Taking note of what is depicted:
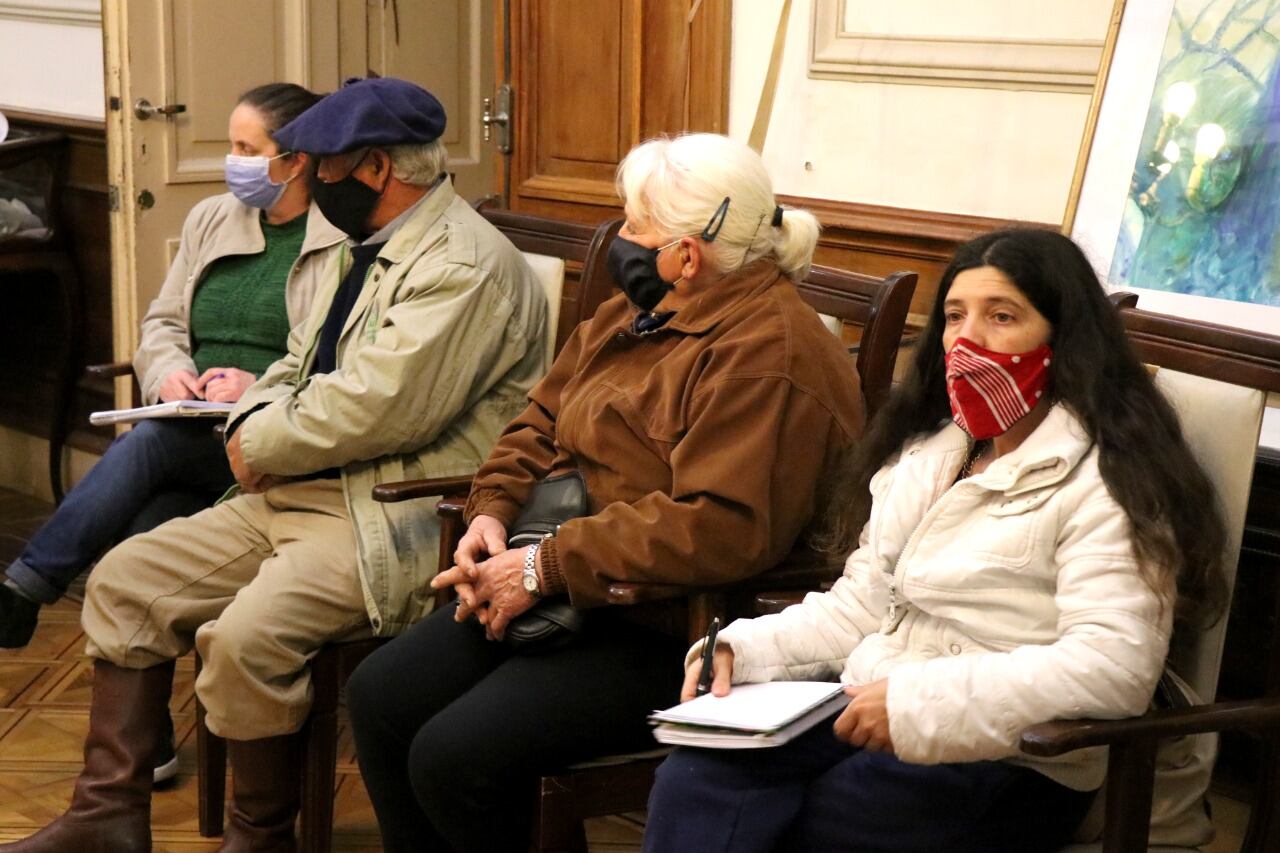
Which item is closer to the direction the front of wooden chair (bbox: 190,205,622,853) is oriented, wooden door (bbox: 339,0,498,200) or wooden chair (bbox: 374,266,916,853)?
the wooden chair

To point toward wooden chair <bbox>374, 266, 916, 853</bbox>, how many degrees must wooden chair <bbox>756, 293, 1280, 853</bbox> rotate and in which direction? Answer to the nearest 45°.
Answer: approximately 45° to its right

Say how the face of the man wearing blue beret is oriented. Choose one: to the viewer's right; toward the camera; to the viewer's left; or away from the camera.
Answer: to the viewer's left

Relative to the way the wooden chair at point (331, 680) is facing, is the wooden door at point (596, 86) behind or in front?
behind

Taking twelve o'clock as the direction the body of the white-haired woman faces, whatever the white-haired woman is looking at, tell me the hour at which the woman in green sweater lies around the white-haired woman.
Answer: The woman in green sweater is roughly at 3 o'clock from the white-haired woman.

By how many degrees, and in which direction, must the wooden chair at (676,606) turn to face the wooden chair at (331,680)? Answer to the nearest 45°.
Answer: approximately 90° to its right

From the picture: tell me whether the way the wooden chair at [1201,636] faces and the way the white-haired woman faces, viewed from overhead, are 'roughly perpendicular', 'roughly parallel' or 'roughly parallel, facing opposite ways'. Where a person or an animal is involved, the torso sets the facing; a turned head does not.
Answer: roughly parallel

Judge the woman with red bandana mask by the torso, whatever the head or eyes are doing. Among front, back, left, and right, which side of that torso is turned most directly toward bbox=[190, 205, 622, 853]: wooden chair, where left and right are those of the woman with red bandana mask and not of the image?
right

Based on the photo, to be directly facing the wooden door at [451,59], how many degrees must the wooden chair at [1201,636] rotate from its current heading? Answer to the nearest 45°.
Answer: approximately 90° to its right

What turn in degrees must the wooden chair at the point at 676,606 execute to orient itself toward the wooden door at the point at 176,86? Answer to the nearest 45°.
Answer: approximately 90° to its right

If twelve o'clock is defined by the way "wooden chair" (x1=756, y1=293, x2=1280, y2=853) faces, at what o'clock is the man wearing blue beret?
The man wearing blue beret is roughly at 2 o'clock from the wooden chair.

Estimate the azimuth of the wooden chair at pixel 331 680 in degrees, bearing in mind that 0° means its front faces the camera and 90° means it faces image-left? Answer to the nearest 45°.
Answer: approximately 45°

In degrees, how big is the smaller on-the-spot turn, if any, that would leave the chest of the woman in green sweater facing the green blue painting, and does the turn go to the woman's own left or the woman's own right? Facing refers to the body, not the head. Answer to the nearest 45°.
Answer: approximately 90° to the woman's own left

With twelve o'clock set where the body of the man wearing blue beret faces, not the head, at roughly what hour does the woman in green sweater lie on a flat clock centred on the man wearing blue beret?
The woman in green sweater is roughly at 4 o'clock from the man wearing blue beret.

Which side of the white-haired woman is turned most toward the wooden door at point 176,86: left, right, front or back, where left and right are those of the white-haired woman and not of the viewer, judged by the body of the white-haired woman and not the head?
right

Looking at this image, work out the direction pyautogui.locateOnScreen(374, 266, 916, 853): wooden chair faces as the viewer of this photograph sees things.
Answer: facing the viewer and to the left of the viewer

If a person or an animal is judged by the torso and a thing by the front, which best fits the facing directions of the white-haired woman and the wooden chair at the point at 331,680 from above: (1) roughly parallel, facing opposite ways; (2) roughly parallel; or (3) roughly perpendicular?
roughly parallel

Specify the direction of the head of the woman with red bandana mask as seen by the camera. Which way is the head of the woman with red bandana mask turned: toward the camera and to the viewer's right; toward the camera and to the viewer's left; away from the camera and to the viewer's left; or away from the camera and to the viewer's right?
toward the camera and to the viewer's left
